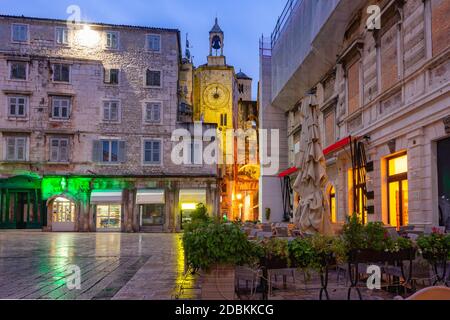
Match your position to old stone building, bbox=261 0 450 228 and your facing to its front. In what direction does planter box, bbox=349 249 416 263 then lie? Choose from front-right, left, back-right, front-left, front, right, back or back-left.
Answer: front-left

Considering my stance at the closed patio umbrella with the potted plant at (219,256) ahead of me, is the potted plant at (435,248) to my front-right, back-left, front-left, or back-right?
front-left

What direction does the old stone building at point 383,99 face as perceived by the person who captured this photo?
facing the viewer and to the left of the viewer

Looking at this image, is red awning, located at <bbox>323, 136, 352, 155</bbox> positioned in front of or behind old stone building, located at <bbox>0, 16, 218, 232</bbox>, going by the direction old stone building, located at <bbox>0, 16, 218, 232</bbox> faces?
in front

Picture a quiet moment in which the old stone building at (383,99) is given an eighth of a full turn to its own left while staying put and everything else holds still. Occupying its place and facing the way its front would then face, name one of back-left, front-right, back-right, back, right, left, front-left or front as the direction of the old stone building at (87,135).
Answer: back-right

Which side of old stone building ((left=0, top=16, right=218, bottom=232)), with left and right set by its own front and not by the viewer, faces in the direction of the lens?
front

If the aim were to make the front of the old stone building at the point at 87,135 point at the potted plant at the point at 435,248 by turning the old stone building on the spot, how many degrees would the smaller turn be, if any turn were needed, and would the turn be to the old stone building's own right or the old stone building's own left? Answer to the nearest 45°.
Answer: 0° — it already faces it

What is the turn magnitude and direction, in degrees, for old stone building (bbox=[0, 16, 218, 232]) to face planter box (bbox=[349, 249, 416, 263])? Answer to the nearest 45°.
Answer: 0° — it already faces it

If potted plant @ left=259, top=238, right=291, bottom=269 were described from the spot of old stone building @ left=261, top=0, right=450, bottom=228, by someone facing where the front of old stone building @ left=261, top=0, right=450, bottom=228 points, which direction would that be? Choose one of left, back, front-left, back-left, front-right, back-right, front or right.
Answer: front-left

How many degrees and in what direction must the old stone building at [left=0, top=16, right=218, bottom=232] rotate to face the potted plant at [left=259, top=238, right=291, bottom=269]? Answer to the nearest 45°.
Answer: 0° — it already faces it

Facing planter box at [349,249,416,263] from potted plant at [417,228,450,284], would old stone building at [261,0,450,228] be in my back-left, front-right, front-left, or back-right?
back-right
